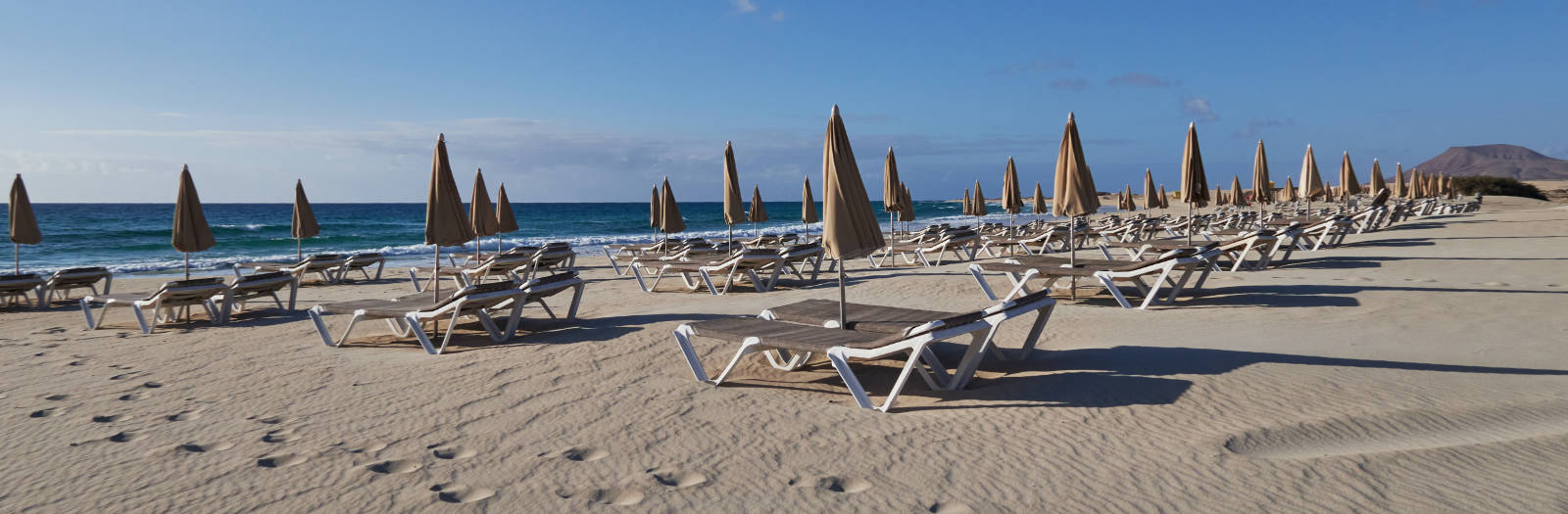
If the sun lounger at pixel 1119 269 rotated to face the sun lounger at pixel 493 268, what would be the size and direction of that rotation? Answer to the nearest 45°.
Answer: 0° — it already faces it

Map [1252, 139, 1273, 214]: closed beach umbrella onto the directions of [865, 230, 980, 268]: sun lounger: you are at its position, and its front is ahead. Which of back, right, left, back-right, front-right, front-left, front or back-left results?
back

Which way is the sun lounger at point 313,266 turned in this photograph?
to the viewer's left

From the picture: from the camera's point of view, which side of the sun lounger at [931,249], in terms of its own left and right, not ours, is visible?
left

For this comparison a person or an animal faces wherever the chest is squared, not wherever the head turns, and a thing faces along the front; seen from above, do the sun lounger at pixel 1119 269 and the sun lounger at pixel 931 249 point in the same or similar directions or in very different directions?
same or similar directions

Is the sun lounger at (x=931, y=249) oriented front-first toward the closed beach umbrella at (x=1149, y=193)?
no

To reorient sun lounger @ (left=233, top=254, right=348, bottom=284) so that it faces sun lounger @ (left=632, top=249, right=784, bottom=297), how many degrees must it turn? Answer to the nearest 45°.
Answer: approximately 135° to its left

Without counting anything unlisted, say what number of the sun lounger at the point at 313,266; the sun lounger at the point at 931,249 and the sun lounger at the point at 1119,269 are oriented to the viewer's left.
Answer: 3

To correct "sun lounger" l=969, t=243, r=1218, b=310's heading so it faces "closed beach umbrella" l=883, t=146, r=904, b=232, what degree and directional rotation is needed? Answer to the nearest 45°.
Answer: approximately 45° to its right

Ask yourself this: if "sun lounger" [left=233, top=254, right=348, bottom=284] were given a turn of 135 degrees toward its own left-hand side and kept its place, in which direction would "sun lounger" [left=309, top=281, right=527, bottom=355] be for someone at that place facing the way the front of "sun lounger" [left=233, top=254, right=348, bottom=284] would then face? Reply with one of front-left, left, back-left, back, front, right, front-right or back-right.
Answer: front-right

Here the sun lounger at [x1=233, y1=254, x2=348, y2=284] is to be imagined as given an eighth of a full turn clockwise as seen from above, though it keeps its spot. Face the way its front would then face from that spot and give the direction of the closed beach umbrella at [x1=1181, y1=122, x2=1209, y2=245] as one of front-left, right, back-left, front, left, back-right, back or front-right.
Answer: back

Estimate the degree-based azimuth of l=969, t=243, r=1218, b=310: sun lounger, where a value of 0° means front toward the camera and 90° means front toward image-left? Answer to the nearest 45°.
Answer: approximately 90°

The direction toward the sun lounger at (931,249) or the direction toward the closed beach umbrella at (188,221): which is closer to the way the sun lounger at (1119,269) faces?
the closed beach umbrella

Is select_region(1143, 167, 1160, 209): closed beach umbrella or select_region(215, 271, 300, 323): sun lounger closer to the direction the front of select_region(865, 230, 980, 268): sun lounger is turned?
the sun lounger
